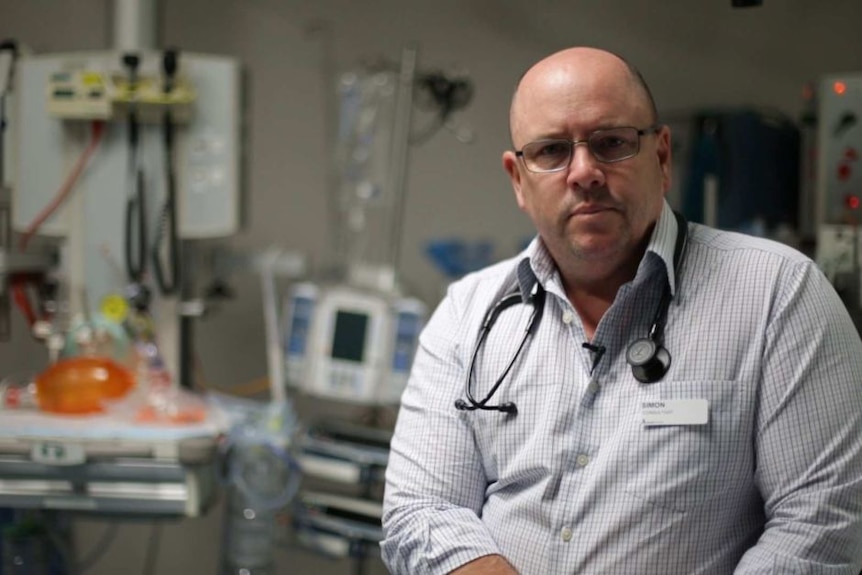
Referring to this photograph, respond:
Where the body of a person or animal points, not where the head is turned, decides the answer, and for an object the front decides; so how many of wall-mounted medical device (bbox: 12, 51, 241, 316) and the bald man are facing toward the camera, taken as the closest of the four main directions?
2

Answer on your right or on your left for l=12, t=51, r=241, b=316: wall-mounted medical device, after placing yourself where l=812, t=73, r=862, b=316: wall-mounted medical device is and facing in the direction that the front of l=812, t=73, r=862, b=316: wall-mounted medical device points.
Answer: on your right

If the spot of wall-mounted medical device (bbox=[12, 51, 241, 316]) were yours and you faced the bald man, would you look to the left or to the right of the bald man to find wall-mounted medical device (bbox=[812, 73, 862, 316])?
left

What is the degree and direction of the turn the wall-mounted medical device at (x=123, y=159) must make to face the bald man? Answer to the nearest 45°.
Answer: approximately 45° to its left

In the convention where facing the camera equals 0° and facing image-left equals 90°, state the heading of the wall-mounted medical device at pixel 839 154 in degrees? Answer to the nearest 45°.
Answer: approximately 0°

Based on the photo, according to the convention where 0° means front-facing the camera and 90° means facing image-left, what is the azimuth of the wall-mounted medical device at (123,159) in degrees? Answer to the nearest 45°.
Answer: approximately 0°

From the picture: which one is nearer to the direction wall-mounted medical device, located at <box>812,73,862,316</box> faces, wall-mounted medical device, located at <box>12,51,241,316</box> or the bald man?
the bald man

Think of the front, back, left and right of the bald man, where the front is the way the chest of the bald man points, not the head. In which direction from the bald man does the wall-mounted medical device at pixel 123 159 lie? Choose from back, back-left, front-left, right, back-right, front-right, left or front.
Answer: back-right

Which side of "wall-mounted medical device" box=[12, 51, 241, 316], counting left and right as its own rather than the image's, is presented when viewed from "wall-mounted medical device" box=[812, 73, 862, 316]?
left

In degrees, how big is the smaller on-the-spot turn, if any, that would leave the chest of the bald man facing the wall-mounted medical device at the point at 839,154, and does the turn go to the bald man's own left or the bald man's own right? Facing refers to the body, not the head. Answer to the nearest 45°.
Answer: approximately 180°
